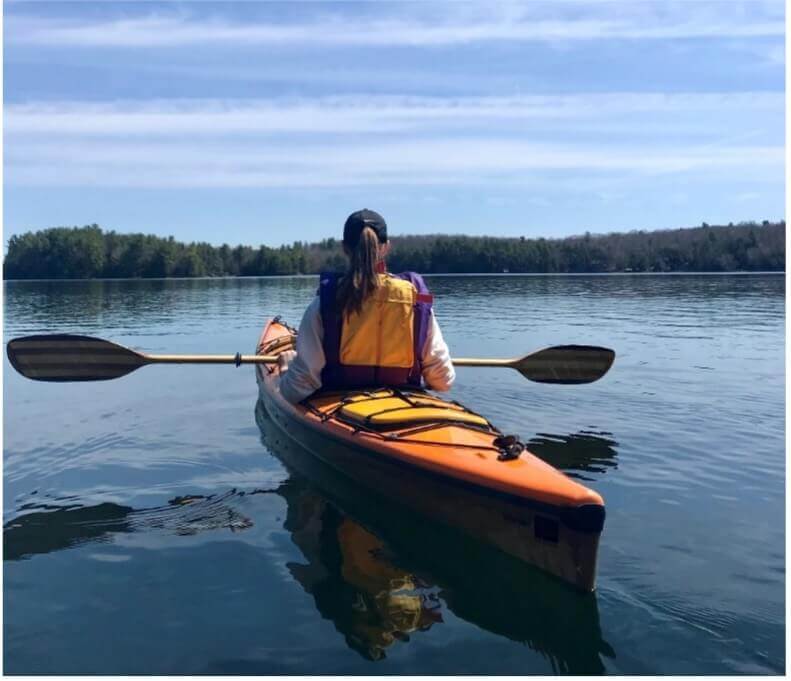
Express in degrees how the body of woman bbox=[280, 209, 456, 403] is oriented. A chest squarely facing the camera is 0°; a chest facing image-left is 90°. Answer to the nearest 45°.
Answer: approximately 180°

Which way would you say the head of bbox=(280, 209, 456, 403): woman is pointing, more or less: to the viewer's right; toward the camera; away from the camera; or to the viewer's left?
away from the camera
